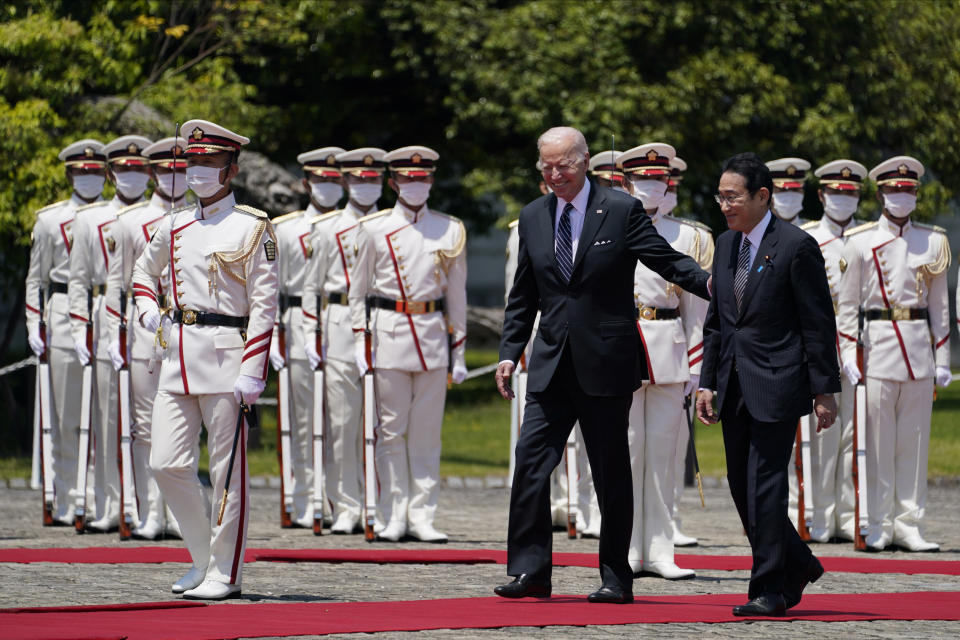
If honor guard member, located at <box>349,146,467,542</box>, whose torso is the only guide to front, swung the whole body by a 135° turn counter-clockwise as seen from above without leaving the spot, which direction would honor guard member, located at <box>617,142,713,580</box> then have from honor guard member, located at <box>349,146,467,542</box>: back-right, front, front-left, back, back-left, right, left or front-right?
right

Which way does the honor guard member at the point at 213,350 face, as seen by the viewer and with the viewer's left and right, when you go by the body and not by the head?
facing the viewer and to the left of the viewer

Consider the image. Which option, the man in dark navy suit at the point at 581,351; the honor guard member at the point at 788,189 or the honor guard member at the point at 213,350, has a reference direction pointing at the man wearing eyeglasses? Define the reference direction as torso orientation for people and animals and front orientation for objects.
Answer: the honor guard member at the point at 788,189

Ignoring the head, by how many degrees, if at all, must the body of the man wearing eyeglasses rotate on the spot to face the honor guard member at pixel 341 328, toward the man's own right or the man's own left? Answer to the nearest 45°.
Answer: approximately 90° to the man's own right

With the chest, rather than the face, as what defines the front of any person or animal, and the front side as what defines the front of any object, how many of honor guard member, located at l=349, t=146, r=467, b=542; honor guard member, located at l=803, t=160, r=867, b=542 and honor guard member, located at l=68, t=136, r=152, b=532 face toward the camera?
3

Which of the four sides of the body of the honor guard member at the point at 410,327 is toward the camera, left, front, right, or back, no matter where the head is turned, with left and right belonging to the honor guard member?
front

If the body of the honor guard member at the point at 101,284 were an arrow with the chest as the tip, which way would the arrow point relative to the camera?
toward the camera

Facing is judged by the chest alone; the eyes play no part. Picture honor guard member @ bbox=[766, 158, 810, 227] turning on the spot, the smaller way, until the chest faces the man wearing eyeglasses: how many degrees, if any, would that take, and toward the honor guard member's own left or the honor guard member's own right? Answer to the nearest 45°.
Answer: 0° — they already face them

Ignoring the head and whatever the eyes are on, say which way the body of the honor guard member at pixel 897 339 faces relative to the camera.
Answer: toward the camera

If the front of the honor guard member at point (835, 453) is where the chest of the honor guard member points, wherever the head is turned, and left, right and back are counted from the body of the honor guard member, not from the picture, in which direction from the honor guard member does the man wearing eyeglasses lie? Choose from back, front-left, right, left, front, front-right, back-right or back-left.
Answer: front

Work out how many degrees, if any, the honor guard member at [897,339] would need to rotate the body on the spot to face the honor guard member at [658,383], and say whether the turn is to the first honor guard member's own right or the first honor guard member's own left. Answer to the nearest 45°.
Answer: approximately 45° to the first honor guard member's own right

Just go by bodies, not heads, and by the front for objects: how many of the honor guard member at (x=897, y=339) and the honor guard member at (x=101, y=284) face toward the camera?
2

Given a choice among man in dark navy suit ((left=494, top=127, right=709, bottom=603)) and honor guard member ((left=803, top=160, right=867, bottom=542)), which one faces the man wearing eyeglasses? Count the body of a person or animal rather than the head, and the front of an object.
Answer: the honor guard member

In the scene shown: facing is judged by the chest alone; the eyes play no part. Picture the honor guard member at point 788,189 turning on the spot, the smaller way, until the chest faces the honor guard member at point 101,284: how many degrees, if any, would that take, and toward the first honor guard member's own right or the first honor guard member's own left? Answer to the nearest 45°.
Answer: approximately 90° to the first honor guard member's own right
